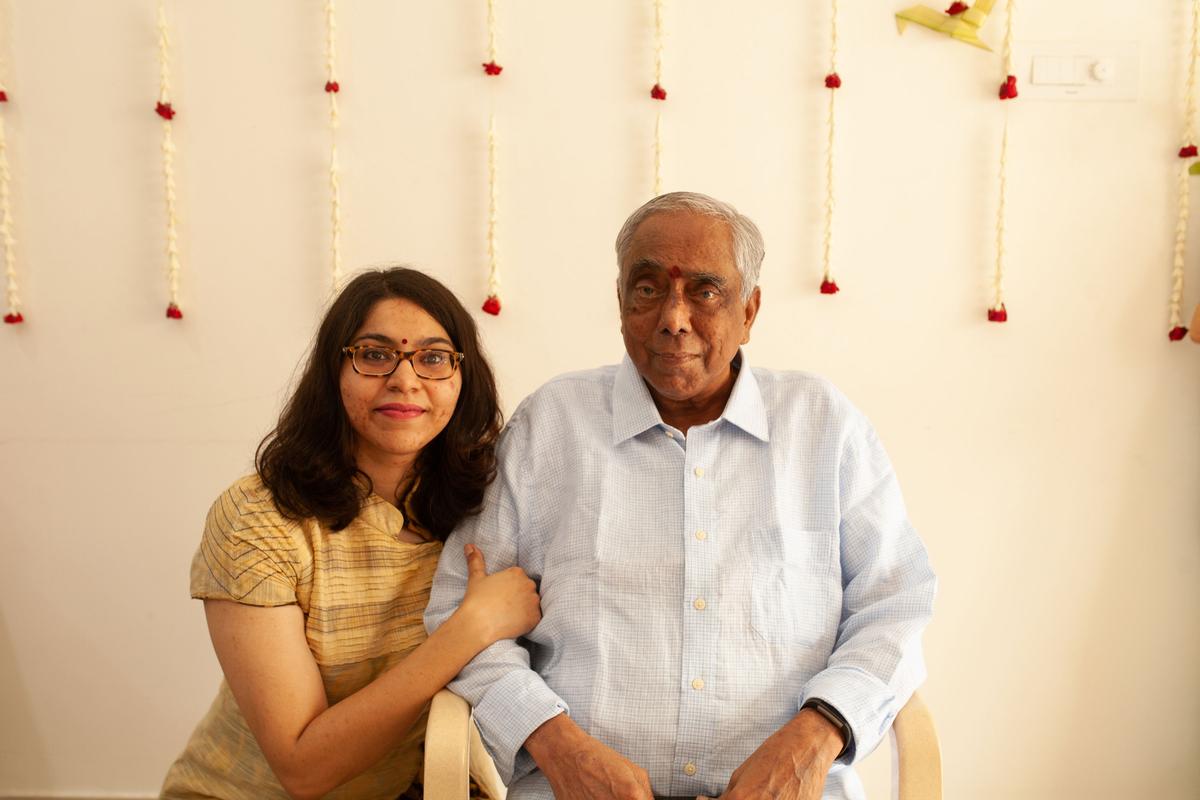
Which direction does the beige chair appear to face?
toward the camera

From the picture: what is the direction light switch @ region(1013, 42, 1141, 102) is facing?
toward the camera

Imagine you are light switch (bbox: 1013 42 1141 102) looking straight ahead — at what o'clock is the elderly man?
The elderly man is roughly at 1 o'clock from the light switch.

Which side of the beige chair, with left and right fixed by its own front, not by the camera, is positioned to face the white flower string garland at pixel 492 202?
back

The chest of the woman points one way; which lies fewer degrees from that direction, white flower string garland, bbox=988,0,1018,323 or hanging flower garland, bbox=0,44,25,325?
the white flower string garland

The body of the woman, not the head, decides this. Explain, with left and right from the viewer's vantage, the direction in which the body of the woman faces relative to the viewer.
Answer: facing the viewer and to the right of the viewer

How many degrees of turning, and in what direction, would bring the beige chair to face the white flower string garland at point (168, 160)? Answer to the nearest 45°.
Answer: approximately 135° to its right

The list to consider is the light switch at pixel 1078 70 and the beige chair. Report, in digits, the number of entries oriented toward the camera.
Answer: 2

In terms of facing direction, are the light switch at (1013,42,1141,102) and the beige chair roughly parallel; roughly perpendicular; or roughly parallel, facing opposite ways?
roughly parallel
